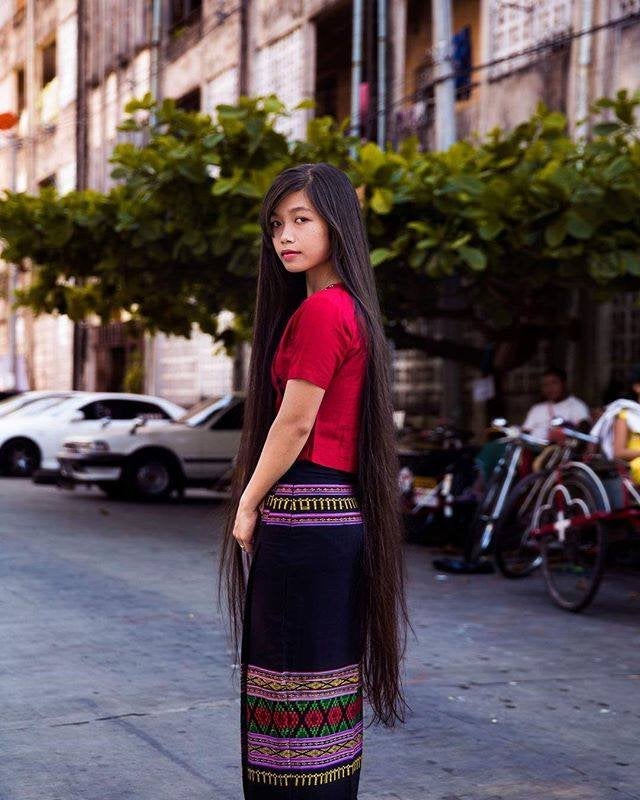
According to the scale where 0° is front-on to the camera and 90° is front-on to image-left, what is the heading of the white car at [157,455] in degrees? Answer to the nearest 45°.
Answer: approximately 45°

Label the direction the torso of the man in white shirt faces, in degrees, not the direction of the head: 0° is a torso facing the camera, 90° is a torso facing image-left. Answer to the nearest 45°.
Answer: approximately 0°

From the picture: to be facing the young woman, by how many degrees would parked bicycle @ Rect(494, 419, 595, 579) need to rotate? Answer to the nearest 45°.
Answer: approximately 45° to its left

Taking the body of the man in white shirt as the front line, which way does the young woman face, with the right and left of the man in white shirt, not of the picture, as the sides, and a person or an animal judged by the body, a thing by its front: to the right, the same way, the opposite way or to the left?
to the right

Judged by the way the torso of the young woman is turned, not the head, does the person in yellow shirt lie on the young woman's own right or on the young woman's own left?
on the young woman's own right

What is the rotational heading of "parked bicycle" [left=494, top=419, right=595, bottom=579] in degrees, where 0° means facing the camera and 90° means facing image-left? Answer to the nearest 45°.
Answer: approximately 45°

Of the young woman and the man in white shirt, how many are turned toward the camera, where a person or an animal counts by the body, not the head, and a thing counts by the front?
1

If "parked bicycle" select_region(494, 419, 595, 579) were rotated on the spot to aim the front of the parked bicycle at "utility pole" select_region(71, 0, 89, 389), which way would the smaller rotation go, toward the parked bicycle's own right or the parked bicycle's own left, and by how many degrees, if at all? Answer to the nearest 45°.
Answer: approximately 90° to the parked bicycle's own right

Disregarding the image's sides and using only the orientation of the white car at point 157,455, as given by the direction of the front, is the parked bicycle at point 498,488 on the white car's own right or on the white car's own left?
on the white car's own left

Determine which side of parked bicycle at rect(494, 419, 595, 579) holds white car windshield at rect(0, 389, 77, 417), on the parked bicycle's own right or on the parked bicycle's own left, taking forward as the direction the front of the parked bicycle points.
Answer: on the parked bicycle's own right

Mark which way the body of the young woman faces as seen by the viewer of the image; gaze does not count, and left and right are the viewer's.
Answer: facing to the left of the viewer
